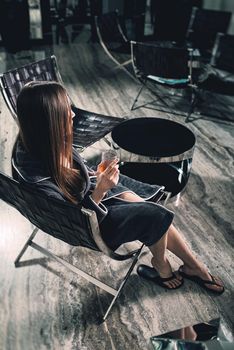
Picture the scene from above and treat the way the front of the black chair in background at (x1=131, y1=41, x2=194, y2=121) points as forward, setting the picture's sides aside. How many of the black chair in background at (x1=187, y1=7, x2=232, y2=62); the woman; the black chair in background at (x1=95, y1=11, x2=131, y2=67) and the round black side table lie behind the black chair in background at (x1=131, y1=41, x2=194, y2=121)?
2

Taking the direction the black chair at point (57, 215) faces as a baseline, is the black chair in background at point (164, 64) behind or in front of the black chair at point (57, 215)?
in front

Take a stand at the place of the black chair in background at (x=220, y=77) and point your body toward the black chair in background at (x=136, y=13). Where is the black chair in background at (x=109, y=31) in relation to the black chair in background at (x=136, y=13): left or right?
left
